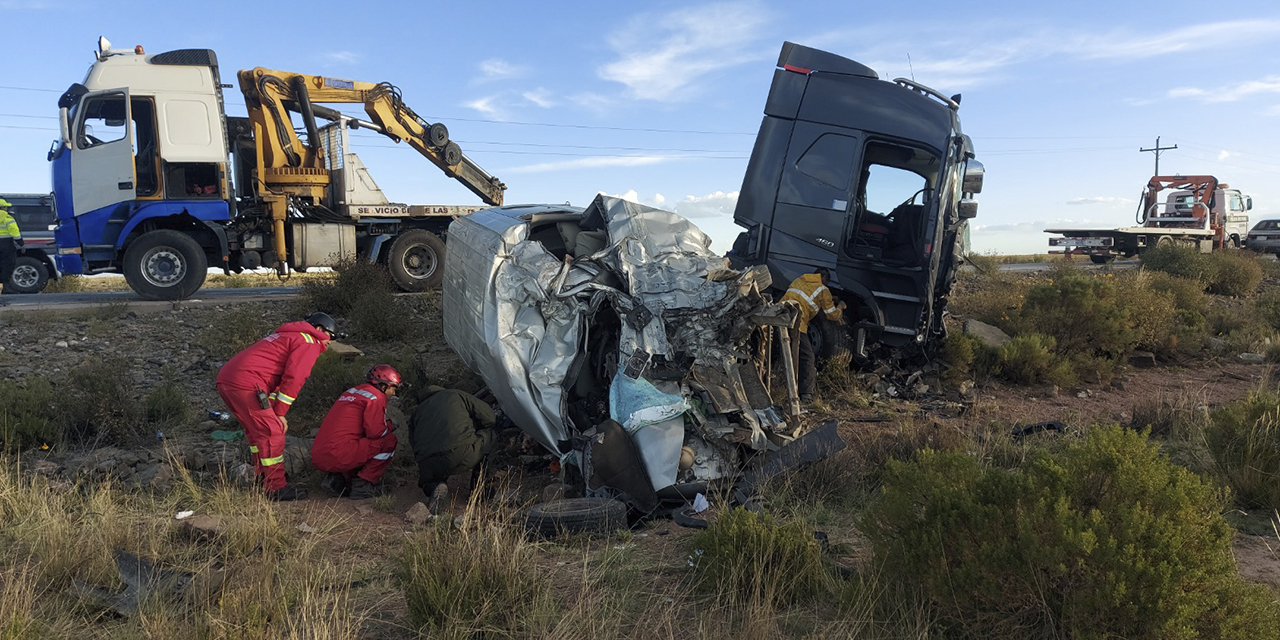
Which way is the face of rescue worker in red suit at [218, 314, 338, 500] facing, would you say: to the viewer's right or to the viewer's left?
to the viewer's right

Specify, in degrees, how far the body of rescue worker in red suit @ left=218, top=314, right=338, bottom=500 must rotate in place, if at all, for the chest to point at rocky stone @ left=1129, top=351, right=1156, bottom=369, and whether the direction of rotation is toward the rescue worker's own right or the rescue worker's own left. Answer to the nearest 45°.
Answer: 0° — they already face it

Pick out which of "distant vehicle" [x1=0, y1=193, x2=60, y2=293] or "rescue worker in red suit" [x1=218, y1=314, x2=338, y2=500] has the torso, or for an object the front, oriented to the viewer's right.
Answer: the rescue worker in red suit

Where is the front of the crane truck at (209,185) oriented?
to the viewer's left

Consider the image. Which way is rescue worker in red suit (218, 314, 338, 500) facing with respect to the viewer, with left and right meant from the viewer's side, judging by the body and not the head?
facing to the right of the viewer

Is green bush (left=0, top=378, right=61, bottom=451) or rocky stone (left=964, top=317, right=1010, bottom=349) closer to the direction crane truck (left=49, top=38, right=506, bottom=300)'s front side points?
the green bush

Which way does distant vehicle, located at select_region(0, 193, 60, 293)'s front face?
to the viewer's left

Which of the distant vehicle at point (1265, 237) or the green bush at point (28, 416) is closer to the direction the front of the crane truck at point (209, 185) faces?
the green bush

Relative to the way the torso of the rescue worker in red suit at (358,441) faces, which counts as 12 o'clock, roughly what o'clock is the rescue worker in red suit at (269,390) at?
the rescue worker in red suit at (269,390) is roughly at 8 o'clock from the rescue worker in red suit at (358,441).

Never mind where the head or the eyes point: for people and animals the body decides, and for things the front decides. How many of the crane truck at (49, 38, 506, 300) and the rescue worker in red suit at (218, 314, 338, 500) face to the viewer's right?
1

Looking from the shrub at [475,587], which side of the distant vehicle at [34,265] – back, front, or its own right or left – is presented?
left

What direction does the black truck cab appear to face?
to the viewer's right

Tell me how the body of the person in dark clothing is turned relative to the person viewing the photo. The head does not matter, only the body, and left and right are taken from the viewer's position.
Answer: facing away from the viewer and to the right of the viewer

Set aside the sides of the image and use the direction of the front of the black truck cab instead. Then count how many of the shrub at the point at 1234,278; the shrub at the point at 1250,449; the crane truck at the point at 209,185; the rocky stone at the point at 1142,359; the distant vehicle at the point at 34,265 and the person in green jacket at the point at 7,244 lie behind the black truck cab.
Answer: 3
